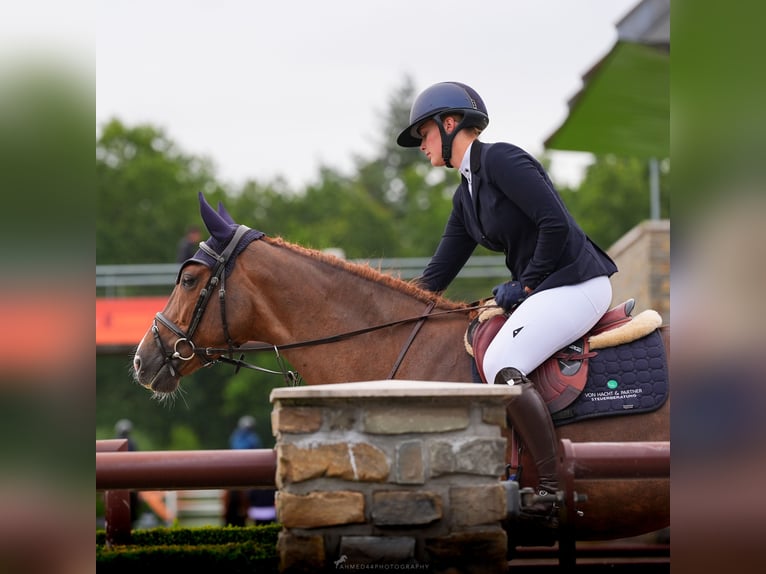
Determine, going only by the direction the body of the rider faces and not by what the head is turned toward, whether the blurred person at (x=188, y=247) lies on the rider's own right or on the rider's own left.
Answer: on the rider's own right

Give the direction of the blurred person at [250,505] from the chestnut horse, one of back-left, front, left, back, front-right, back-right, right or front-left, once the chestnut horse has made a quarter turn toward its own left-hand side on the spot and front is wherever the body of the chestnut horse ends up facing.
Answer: back

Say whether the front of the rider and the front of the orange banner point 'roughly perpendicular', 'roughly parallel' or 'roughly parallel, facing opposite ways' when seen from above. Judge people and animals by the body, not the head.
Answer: roughly perpendicular

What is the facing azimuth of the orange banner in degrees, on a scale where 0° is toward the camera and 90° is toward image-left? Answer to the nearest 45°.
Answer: approximately 0°

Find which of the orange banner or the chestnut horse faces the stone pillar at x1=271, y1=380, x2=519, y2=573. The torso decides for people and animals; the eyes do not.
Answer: the orange banner

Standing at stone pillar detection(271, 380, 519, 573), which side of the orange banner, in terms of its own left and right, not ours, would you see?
front

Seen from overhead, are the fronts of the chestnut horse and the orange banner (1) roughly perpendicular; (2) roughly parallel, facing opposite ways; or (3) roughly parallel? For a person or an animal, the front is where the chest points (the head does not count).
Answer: roughly perpendicular

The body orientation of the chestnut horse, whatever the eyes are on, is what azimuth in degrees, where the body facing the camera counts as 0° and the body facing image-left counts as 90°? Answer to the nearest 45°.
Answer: approximately 90°

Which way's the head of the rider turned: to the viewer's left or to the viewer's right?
to the viewer's left

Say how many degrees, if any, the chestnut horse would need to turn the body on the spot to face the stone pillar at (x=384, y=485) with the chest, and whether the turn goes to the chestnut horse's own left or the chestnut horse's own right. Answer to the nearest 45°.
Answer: approximately 90° to the chestnut horse's own left

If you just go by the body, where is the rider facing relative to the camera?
to the viewer's left

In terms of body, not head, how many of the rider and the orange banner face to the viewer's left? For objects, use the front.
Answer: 1
